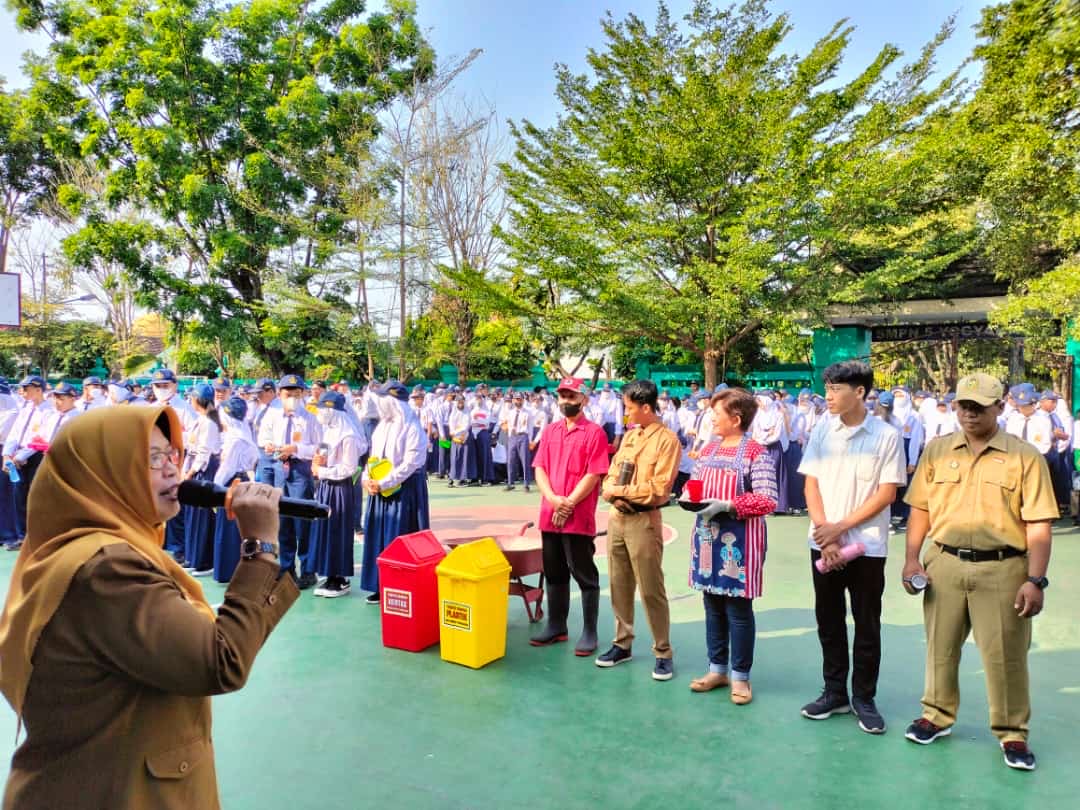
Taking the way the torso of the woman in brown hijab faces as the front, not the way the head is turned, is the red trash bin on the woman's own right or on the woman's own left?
on the woman's own left

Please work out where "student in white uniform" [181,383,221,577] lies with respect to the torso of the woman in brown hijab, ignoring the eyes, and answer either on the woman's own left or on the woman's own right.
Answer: on the woman's own left

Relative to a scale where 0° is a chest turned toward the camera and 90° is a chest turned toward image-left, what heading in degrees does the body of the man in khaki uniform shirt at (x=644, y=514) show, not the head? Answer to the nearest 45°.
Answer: approximately 45°

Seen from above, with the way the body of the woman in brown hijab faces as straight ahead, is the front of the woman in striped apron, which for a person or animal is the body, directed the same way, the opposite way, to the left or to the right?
the opposite way

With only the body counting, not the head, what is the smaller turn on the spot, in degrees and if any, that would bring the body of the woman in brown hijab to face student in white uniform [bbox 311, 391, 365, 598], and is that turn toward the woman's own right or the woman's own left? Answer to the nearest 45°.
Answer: approximately 90° to the woman's own left

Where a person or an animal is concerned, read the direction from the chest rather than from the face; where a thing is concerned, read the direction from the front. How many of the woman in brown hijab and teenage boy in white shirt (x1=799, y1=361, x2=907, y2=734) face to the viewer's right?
1

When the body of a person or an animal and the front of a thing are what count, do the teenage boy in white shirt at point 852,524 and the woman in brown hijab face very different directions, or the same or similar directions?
very different directions

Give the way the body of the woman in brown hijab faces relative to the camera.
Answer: to the viewer's right

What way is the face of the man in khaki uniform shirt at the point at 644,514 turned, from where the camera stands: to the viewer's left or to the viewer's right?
to the viewer's left

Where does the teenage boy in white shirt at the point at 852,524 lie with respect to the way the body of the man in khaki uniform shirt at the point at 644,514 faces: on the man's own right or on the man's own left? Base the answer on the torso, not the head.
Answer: on the man's own left

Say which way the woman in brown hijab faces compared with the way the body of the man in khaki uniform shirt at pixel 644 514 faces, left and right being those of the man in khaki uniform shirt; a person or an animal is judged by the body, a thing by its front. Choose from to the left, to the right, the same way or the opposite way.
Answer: the opposite way

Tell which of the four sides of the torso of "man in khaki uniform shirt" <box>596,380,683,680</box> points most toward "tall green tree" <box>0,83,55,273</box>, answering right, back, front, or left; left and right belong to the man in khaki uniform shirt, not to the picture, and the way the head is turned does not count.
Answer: right

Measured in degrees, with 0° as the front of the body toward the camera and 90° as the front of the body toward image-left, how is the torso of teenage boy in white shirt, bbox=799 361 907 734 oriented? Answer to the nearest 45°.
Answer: approximately 45°
